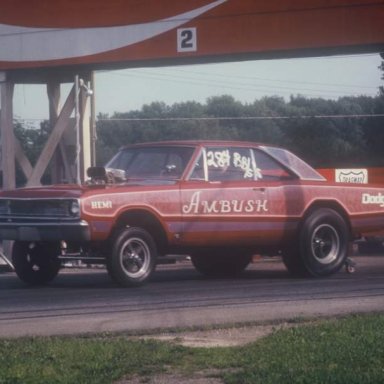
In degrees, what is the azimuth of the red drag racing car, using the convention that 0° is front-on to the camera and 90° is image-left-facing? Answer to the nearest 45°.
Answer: approximately 45°

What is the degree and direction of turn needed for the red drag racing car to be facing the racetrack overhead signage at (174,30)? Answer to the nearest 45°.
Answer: approximately 135° to its right
